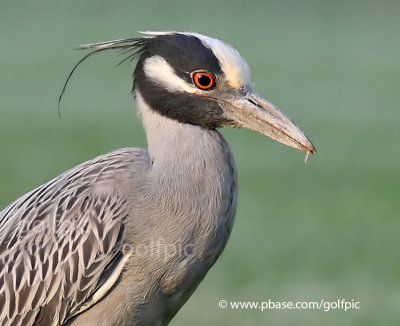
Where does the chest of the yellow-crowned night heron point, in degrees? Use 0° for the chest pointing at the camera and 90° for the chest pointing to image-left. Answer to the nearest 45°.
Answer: approximately 270°
